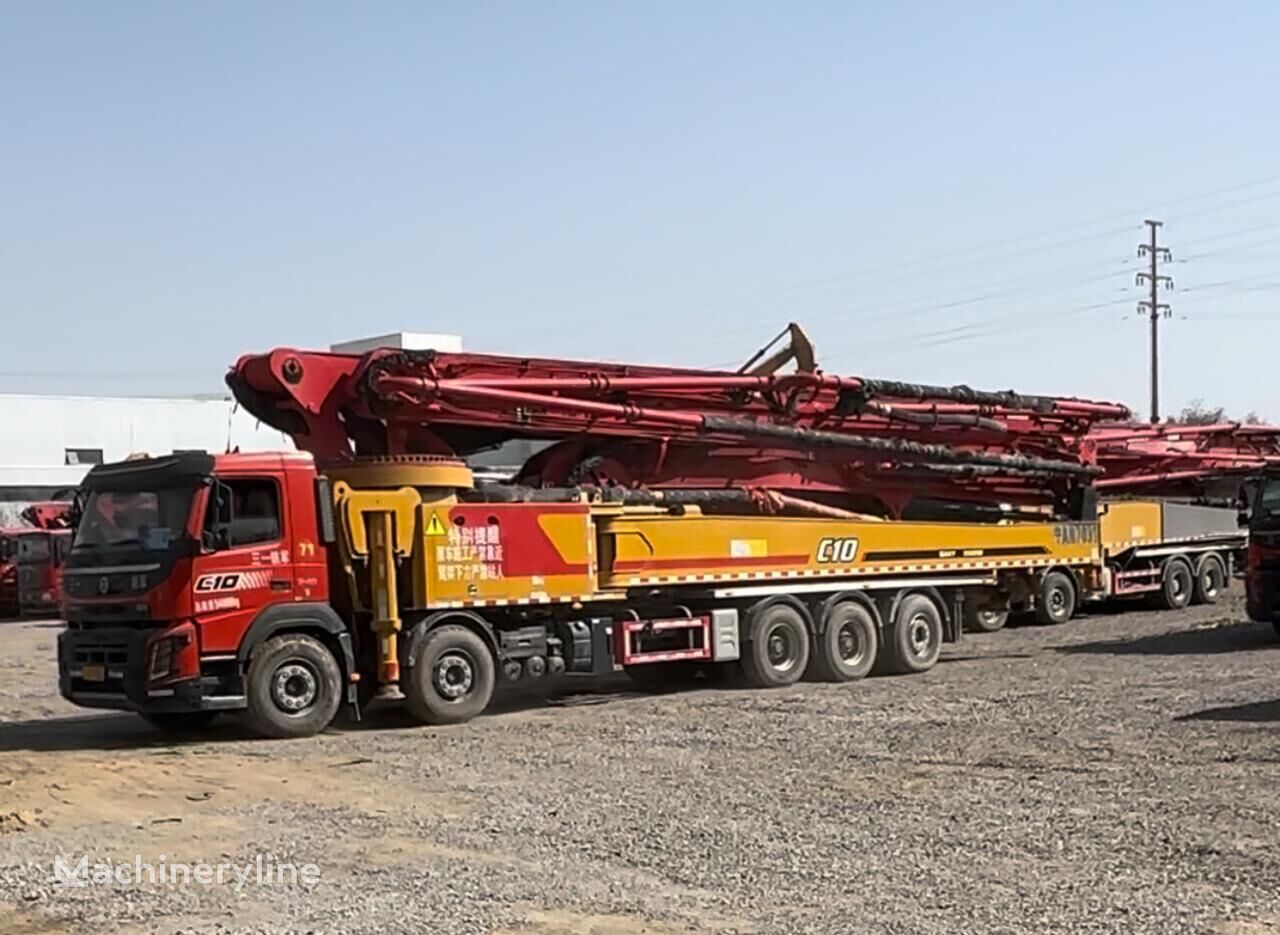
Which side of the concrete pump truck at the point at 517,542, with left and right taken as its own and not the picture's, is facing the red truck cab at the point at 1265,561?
back

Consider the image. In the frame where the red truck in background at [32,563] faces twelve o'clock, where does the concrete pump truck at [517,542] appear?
The concrete pump truck is roughly at 10 o'clock from the red truck in background.

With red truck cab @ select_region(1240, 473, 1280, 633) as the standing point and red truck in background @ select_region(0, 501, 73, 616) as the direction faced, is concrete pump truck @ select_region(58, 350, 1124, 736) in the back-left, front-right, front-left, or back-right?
front-left

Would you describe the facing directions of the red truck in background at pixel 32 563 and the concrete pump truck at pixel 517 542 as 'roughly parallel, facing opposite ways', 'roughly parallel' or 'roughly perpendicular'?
roughly parallel

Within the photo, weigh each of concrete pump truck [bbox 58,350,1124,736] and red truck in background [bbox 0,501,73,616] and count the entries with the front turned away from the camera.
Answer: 0

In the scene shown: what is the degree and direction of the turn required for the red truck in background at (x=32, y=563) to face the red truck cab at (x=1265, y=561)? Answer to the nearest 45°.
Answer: approximately 90° to its left

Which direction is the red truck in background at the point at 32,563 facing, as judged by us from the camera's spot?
facing the viewer and to the left of the viewer

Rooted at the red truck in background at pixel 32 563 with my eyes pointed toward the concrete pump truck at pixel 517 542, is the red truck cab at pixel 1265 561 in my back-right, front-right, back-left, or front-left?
front-left
